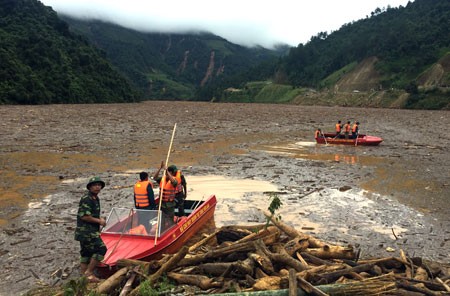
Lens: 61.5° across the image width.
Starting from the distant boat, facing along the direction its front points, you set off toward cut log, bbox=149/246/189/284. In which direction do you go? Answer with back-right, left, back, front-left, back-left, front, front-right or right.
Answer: right

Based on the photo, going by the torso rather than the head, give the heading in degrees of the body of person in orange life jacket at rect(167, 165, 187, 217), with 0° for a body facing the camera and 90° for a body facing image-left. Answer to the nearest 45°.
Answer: approximately 90°

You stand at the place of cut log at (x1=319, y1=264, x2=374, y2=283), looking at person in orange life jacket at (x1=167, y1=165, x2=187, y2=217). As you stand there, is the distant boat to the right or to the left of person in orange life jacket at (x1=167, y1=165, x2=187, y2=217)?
right

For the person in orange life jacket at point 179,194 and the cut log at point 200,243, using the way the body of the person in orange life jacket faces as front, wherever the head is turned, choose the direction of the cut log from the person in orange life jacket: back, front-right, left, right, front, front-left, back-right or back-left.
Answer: left

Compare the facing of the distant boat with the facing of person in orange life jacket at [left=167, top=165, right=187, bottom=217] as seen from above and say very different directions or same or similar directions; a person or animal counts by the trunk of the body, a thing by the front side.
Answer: very different directions

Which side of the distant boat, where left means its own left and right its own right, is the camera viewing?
right

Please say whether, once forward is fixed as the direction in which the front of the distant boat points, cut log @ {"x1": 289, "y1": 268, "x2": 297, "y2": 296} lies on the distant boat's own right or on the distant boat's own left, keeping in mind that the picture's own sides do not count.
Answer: on the distant boat's own right

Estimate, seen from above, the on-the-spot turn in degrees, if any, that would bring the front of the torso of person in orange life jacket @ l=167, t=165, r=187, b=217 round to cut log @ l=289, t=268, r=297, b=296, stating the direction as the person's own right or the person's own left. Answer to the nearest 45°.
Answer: approximately 90° to the person's own left

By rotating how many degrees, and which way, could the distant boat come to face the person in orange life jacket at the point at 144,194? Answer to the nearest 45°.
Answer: approximately 90° to its right

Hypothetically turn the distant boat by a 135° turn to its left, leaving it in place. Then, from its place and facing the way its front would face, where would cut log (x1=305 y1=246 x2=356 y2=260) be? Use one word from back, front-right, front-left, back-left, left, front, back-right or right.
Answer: back-left

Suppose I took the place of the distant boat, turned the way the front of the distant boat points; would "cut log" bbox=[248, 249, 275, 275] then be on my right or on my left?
on my right
